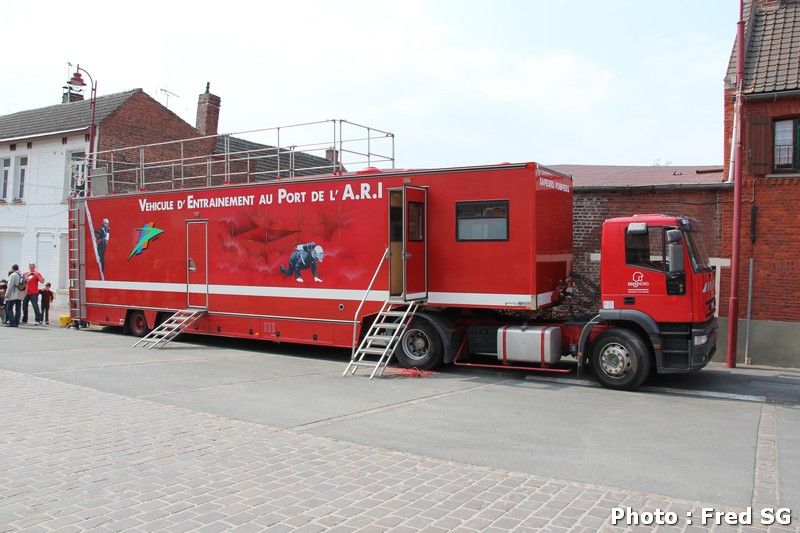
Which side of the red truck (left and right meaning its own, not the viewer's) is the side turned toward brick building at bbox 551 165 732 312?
left

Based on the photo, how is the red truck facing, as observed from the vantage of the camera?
facing the viewer and to the right of the viewer

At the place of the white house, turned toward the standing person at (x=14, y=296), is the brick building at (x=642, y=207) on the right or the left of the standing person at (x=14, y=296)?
left

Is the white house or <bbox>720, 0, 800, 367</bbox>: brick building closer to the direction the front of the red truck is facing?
the brick building

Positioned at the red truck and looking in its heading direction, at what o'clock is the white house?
The white house is roughly at 6 o'clock from the red truck.

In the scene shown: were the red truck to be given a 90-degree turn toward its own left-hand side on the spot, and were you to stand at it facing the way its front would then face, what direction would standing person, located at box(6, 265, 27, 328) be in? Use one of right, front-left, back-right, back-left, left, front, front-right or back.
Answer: left

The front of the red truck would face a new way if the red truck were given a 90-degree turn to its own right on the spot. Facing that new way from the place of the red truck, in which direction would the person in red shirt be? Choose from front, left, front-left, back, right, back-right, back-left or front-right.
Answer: right

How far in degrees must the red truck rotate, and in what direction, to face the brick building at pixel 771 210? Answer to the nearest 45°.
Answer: approximately 45° to its left

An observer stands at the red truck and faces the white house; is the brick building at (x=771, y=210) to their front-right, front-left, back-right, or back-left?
back-right

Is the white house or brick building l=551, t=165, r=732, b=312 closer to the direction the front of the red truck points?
the brick building
